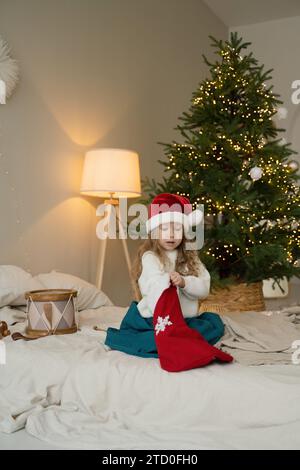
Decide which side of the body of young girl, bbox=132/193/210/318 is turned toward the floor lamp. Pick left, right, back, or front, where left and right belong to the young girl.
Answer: back

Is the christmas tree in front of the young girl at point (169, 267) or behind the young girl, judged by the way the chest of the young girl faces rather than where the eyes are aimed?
behind

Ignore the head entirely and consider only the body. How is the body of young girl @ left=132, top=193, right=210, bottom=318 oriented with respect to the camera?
toward the camera

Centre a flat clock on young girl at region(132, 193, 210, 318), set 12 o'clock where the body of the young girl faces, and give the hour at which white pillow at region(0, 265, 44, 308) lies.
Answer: The white pillow is roughly at 4 o'clock from the young girl.

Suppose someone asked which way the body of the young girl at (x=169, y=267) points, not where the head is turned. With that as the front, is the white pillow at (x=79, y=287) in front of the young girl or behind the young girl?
behind

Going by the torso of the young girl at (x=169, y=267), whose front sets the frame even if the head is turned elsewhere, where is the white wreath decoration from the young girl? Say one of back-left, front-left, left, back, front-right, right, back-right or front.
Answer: back-right
